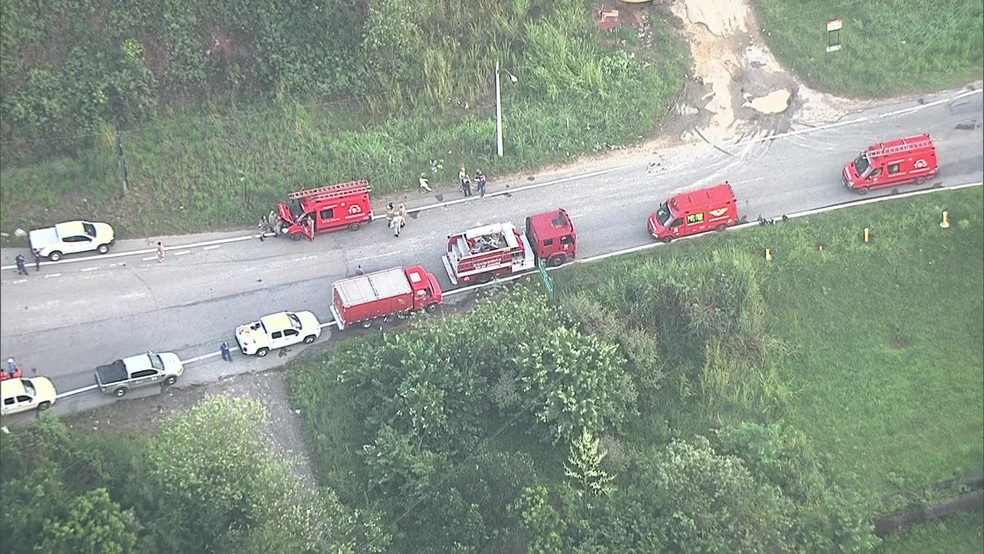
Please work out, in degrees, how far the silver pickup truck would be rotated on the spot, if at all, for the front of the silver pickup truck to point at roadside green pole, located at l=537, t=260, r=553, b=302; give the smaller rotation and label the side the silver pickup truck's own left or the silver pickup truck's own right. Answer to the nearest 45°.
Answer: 0° — it already faces it

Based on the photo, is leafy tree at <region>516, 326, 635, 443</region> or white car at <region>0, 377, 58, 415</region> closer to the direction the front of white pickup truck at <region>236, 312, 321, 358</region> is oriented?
the leafy tree

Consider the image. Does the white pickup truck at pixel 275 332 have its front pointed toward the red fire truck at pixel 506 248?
yes

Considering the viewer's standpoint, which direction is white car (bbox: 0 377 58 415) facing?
facing to the right of the viewer

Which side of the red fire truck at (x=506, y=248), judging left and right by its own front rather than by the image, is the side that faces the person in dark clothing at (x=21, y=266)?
back

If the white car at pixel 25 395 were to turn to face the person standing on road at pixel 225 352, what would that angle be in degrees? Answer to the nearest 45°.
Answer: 0° — it already faces them

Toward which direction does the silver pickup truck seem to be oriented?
to the viewer's right

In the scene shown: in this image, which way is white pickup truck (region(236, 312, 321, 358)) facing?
to the viewer's right

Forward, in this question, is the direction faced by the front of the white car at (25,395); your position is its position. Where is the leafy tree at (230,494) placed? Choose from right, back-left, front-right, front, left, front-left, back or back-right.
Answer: front-right

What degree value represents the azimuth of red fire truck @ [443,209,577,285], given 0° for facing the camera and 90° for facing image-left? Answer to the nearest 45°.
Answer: approximately 270°
